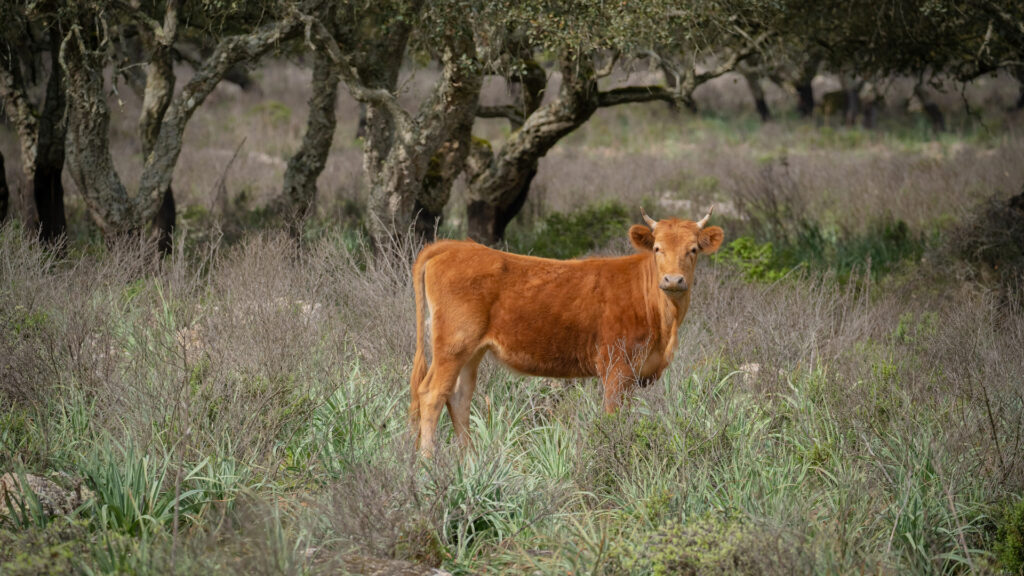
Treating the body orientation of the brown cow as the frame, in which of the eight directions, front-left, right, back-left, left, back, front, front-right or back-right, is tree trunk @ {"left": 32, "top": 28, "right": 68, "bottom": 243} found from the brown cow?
back-left

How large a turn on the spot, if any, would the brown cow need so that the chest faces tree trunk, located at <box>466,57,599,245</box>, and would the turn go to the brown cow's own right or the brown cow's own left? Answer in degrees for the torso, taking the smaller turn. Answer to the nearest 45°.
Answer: approximately 90° to the brown cow's own left

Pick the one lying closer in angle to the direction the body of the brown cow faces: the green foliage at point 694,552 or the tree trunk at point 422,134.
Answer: the green foliage

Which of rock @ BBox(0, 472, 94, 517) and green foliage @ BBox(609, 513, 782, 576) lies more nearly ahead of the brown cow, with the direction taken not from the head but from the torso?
the green foliage

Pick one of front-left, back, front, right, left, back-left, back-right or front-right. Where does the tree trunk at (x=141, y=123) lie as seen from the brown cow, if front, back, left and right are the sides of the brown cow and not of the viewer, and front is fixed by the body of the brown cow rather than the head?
back-left

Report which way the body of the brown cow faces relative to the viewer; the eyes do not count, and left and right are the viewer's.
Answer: facing to the right of the viewer

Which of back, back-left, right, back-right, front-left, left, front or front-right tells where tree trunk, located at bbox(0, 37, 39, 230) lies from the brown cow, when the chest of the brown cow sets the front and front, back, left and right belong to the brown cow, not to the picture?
back-left

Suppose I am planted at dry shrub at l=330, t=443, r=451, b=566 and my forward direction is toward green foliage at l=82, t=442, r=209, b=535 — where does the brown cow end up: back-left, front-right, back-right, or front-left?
back-right

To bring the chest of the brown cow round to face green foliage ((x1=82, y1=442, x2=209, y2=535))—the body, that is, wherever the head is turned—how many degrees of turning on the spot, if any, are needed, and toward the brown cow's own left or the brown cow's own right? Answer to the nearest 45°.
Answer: approximately 135° to the brown cow's own right

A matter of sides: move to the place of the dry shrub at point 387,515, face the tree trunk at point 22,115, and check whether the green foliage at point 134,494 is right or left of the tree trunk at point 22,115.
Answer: left

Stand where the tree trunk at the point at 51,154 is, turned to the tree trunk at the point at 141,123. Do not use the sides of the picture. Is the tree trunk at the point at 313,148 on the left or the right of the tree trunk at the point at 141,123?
left

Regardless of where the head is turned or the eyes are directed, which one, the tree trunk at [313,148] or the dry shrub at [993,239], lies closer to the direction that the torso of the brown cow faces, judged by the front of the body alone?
the dry shrub
